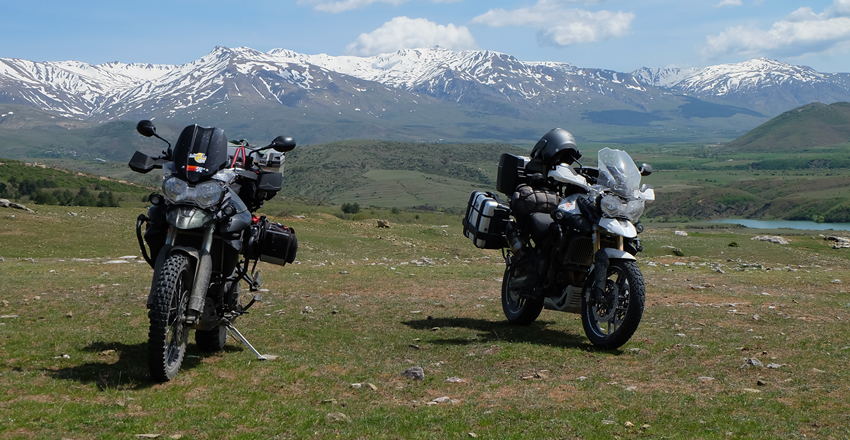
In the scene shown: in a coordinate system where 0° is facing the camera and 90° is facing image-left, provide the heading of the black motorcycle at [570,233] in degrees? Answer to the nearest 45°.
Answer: approximately 315°

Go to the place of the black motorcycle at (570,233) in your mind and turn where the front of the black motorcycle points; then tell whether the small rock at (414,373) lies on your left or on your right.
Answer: on your right

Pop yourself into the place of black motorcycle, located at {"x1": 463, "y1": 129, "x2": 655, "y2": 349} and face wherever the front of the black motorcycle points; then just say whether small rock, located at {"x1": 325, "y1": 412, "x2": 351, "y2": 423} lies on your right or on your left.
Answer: on your right

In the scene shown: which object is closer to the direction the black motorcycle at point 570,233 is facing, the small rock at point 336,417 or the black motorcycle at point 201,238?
the small rock

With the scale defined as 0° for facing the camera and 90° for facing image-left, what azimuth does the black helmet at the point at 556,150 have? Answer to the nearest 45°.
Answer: approximately 315°

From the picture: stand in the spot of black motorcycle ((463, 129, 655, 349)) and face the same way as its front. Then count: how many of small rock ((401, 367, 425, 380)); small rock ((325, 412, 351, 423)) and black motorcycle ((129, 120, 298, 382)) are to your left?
0

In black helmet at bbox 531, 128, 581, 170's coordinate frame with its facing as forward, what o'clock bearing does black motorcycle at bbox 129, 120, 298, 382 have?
The black motorcycle is roughly at 3 o'clock from the black helmet.

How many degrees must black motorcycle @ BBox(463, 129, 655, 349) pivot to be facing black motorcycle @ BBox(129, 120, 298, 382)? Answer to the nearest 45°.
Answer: approximately 90° to its right
